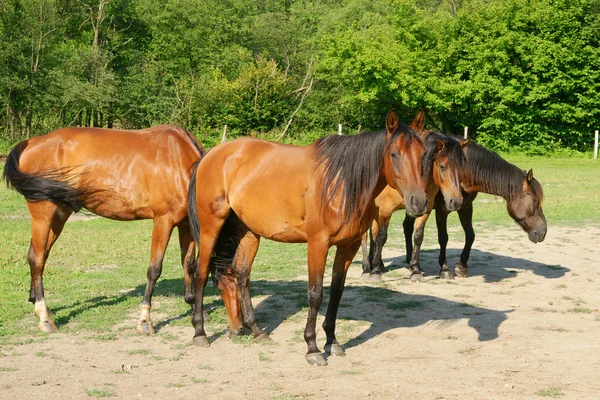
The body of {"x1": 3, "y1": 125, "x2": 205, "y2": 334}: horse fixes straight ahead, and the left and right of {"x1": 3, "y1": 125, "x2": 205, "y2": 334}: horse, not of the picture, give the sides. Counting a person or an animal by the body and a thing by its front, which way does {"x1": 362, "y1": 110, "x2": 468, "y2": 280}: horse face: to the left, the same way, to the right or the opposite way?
to the right

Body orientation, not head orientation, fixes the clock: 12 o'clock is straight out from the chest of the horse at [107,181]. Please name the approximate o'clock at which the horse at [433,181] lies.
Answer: the horse at [433,181] is roughly at 12 o'clock from the horse at [107,181].

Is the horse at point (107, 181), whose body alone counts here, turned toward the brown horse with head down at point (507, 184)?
yes

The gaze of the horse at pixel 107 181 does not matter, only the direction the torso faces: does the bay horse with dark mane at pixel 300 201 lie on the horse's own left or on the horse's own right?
on the horse's own right

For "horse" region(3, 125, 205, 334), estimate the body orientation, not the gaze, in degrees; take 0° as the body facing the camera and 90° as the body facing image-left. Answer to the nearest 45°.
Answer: approximately 270°

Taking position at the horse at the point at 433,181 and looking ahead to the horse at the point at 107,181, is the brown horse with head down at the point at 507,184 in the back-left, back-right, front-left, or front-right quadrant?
back-left

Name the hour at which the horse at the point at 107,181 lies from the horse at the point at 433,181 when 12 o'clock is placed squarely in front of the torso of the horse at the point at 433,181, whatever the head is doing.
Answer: the horse at the point at 107,181 is roughly at 4 o'clock from the horse at the point at 433,181.

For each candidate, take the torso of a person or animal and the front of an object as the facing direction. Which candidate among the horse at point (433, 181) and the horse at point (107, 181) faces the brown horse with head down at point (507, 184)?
the horse at point (107, 181)
